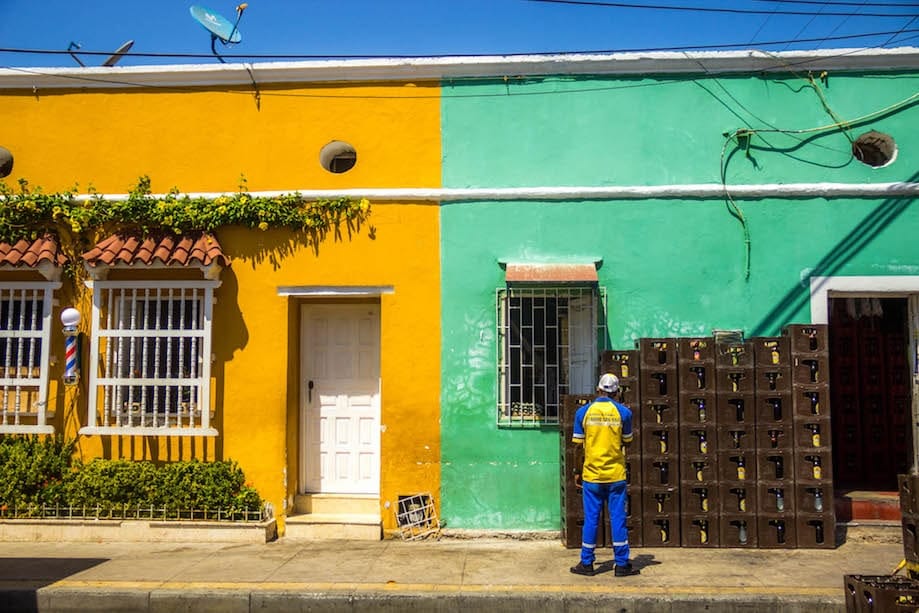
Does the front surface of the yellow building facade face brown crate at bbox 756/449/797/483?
no

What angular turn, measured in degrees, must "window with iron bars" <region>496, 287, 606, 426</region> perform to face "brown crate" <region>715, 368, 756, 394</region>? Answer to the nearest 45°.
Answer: approximately 90° to its left

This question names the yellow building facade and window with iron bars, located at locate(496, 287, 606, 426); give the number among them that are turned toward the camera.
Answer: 2

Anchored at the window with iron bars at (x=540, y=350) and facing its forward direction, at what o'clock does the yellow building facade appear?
The yellow building facade is roughly at 3 o'clock from the window with iron bars.

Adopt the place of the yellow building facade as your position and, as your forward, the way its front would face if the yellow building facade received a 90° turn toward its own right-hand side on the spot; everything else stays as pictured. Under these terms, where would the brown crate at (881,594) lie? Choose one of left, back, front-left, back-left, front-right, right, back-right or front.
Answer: back-left

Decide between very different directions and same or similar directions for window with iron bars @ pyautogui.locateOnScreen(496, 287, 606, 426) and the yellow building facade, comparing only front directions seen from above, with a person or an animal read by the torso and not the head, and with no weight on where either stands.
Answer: same or similar directions

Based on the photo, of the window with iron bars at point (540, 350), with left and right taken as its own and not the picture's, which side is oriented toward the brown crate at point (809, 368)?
left

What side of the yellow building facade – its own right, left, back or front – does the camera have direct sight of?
front

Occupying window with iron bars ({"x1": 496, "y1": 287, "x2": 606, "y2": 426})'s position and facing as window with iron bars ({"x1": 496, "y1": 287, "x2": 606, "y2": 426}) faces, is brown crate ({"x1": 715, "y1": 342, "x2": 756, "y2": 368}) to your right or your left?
on your left

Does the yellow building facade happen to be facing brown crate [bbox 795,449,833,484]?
no

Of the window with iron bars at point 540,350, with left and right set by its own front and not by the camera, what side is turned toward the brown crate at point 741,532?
left

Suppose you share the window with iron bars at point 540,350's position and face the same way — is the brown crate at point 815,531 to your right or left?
on your left

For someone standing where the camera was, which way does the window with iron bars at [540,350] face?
facing the viewer

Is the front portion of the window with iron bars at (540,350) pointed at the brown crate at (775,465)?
no

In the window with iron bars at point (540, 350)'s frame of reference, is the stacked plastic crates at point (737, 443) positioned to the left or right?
on its left
